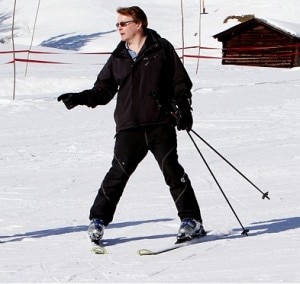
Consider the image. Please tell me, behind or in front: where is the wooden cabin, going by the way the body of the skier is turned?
behind

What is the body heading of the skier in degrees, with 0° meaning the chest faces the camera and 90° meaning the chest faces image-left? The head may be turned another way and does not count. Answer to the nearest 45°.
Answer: approximately 45°
